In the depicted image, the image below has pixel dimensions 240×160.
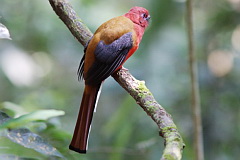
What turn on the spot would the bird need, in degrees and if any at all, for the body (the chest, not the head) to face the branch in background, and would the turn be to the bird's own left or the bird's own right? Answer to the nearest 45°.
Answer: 0° — it already faces it

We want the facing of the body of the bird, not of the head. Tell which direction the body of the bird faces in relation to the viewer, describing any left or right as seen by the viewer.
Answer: facing away from the viewer and to the right of the viewer
